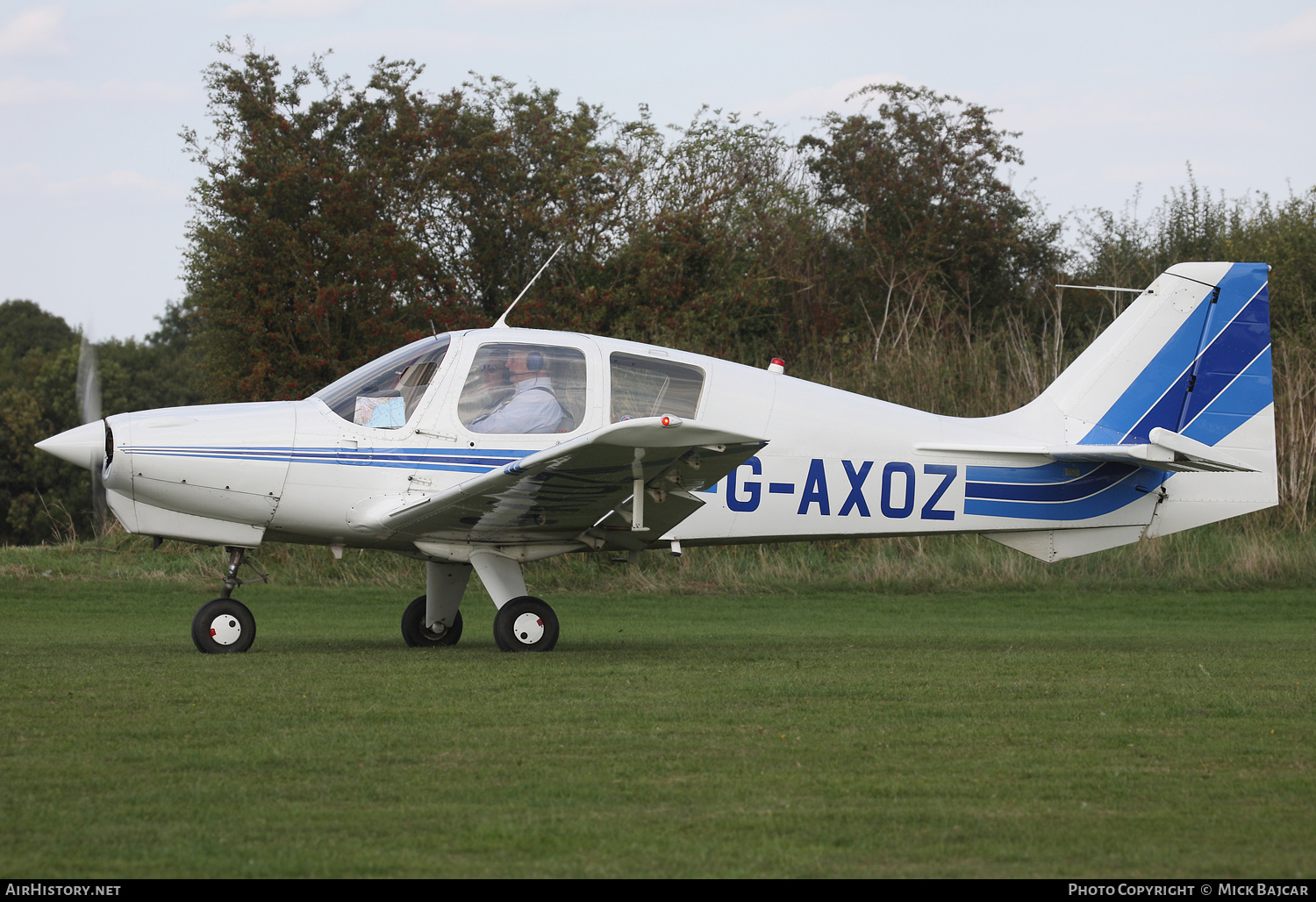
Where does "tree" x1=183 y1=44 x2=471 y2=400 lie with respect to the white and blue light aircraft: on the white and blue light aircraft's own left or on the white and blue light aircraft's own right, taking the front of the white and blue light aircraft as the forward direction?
on the white and blue light aircraft's own right

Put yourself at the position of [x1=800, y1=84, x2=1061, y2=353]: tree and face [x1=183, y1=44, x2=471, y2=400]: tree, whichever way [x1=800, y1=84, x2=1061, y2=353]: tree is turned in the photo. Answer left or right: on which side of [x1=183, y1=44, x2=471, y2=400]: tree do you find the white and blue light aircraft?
left

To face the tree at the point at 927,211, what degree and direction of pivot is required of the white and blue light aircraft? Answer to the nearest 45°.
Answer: approximately 90° to its right

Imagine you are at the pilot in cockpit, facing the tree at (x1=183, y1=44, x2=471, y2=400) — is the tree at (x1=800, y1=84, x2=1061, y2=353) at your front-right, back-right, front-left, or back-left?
front-right

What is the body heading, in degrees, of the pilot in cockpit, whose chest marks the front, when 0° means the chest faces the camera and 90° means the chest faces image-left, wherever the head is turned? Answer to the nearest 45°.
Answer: approximately 90°

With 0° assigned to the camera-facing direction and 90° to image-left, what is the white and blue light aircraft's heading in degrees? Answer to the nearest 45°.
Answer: approximately 90°

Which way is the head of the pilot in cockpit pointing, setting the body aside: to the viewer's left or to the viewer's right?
to the viewer's left

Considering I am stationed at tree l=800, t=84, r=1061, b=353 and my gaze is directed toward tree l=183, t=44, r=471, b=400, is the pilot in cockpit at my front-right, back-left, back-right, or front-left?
front-left

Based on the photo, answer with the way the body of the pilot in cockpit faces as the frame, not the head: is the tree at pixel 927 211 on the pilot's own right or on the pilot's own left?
on the pilot's own right
